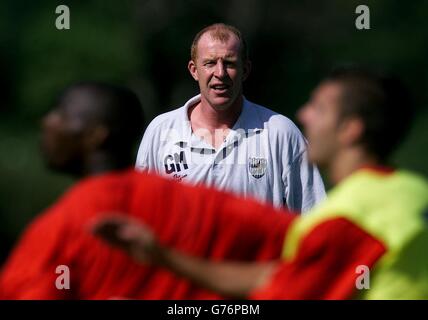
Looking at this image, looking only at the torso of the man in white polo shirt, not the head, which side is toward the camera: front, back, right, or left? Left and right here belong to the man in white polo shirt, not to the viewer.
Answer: front

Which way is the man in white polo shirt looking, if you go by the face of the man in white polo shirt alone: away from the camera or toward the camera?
toward the camera

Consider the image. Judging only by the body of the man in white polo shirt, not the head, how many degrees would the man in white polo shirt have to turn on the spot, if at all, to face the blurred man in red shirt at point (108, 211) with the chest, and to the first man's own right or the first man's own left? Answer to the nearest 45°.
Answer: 0° — they already face them
